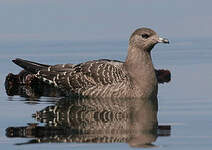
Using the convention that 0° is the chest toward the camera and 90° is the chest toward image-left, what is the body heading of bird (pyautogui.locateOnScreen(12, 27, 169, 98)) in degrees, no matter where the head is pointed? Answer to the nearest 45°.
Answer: approximately 270°
